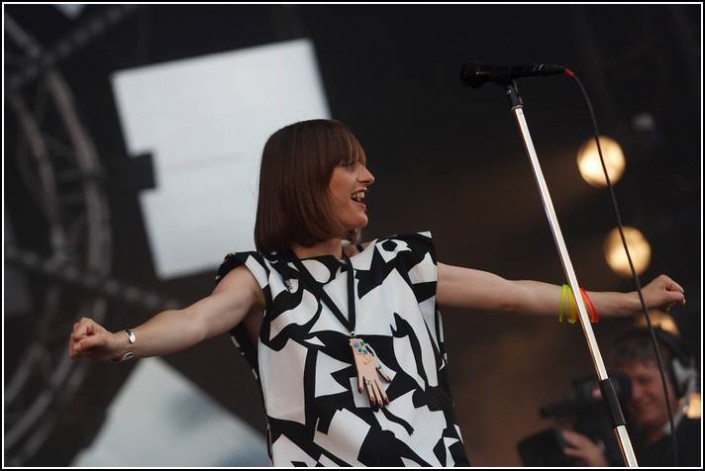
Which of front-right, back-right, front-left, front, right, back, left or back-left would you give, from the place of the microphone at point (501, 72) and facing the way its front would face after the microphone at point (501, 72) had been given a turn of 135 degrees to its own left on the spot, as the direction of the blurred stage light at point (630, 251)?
back-left

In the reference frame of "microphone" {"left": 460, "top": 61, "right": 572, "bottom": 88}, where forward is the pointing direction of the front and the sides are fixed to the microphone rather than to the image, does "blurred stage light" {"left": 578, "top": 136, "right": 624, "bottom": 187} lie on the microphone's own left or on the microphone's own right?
on the microphone's own right

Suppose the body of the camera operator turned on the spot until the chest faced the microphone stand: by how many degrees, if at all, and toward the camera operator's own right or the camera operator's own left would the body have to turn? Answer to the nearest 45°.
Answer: approximately 45° to the camera operator's own left

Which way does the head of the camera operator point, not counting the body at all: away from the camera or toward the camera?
toward the camera

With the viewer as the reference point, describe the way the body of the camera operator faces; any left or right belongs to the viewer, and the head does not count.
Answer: facing the viewer and to the left of the viewer

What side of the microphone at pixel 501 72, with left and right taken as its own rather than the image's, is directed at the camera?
left

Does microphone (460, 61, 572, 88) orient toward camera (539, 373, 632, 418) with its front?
no
